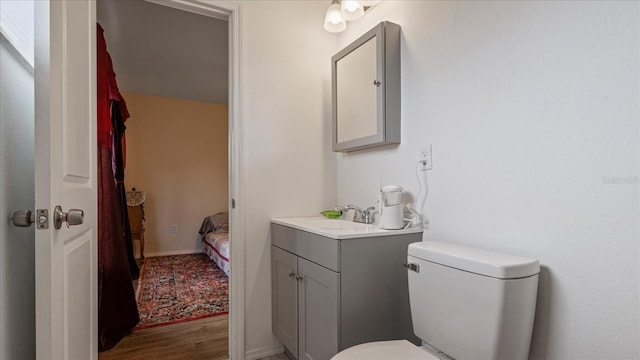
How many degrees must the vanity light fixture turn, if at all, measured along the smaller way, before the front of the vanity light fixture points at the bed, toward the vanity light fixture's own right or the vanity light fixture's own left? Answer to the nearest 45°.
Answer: approximately 90° to the vanity light fixture's own right

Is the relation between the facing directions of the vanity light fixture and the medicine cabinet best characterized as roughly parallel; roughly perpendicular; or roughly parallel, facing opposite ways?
roughly parallel

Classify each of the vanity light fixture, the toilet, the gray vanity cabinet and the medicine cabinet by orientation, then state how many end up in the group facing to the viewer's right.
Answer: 0

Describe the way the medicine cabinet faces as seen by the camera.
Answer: facing the viewer and to the left of the viewer

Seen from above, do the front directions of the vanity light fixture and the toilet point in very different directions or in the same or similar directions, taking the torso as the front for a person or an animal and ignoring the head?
same or similar directions

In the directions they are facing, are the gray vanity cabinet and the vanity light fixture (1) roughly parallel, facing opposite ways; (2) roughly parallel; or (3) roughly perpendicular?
roughly parallel

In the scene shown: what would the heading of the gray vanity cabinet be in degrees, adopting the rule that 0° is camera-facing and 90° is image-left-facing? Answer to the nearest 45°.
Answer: approximately 45°
